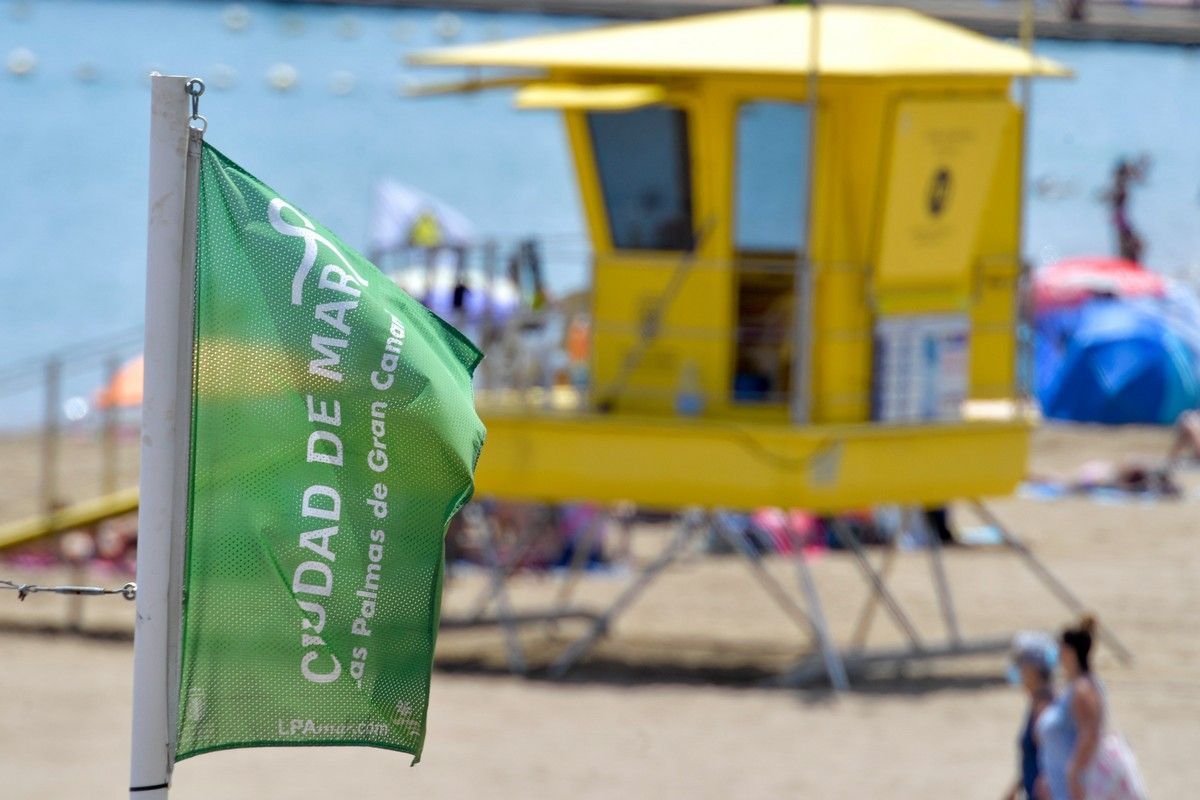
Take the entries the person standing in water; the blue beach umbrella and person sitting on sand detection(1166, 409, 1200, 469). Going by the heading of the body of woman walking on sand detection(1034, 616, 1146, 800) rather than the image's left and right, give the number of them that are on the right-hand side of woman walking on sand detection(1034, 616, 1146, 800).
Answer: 3

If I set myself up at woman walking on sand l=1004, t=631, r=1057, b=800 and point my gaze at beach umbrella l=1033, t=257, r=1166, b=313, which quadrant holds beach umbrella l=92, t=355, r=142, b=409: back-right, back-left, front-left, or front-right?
front-left

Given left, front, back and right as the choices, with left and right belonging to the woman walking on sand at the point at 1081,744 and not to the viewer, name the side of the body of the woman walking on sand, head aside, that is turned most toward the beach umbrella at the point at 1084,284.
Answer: right

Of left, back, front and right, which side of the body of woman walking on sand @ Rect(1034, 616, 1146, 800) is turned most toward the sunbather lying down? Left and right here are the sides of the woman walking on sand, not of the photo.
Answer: right

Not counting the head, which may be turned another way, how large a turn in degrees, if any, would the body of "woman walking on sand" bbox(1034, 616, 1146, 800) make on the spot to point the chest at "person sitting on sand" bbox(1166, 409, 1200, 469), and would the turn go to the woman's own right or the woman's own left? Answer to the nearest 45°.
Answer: approximately 90° to the woman's own right

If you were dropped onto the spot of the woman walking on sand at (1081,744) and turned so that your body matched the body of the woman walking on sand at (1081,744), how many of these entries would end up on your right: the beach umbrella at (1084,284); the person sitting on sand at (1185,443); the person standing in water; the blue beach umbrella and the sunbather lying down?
5

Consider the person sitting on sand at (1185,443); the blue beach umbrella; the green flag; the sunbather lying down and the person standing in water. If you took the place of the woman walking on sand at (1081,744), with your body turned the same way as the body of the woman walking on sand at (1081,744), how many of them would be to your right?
4

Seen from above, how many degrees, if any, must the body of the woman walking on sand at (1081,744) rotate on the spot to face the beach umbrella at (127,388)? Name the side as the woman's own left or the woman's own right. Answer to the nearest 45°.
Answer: approximately 45° to the woman's own right

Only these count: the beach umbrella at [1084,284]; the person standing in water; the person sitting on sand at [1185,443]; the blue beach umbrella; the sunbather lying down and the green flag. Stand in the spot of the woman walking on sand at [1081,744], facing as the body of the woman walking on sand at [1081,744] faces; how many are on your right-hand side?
5

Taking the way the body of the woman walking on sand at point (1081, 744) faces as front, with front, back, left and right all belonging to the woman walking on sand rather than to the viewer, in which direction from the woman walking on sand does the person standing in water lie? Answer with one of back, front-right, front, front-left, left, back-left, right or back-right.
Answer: right

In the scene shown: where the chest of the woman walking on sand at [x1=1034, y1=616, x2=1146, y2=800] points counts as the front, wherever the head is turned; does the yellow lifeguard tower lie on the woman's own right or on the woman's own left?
on the woman's own right

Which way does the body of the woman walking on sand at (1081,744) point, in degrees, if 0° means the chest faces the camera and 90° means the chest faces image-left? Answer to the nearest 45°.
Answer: approximately 90°
